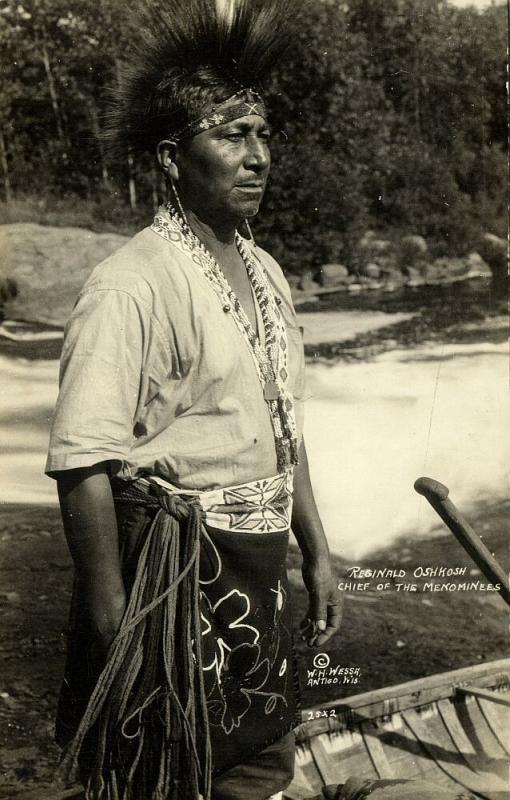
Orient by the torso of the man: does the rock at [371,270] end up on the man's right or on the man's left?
on the man's left

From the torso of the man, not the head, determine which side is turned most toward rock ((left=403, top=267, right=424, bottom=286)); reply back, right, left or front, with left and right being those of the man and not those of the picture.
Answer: left

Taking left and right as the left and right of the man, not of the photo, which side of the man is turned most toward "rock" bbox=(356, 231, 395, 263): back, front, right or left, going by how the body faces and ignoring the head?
left

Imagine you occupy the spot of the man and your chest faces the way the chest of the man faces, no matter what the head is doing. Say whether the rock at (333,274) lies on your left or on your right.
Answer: on your left

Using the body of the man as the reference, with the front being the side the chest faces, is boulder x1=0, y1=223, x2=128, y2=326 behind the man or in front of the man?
behind

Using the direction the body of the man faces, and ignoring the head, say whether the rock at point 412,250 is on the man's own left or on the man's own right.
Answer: on the man's own left

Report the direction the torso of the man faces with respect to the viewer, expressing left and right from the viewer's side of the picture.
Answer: facing the viewer and to the right of the viewer

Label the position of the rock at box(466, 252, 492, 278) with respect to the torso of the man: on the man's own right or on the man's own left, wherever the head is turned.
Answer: on the man's own left
